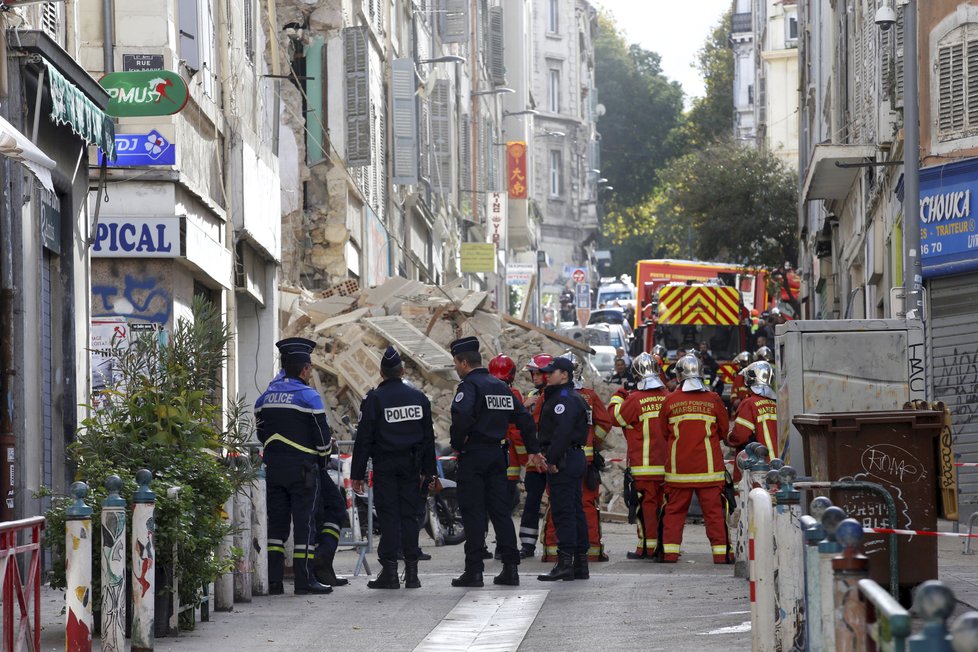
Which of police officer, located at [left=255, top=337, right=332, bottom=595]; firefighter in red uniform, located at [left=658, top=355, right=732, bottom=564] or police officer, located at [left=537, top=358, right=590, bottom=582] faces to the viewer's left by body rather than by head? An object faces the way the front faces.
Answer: police officer, located at [left=537, top=358, right=590, bottom=582]

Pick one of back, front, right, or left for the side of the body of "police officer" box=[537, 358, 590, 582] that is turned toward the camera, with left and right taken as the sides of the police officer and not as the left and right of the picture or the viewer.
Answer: left

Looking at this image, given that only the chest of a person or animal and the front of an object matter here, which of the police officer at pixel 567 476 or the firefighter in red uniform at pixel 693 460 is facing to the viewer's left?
the police officer

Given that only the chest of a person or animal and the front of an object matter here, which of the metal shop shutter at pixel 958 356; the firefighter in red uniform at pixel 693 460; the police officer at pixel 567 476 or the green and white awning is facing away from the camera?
the firefighter in red uniform

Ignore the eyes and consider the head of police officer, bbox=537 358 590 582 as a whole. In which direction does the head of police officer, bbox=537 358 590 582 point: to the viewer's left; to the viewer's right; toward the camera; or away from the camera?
to the viewer's left

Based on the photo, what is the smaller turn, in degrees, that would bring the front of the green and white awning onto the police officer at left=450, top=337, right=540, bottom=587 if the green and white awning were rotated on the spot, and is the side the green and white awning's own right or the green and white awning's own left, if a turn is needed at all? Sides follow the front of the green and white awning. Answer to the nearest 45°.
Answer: approximately 45° to the green and white awning's own left

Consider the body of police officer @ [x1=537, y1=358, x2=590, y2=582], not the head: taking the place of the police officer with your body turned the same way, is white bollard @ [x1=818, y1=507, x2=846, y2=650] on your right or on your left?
on your left

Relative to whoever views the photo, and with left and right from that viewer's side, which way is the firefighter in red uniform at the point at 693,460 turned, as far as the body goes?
facing away from the viewer

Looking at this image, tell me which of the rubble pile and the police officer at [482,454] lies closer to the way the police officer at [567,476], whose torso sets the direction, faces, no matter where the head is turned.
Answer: the police officer
